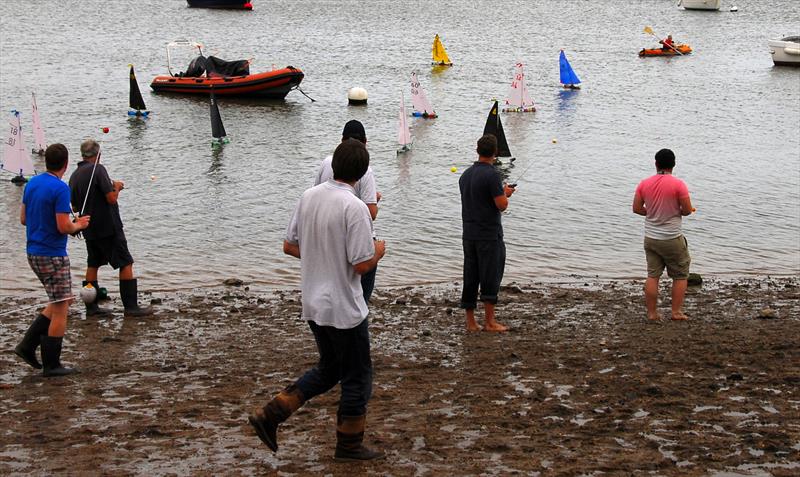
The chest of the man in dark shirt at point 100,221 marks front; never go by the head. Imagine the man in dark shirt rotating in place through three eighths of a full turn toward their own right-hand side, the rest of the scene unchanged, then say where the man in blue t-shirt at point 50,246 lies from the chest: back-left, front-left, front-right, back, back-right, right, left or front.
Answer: front

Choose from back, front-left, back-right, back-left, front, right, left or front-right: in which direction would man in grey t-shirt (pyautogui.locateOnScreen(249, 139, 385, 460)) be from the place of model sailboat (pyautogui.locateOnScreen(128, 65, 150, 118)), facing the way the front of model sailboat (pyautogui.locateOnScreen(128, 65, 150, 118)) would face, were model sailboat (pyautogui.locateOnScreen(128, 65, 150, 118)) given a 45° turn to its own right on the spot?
front-right

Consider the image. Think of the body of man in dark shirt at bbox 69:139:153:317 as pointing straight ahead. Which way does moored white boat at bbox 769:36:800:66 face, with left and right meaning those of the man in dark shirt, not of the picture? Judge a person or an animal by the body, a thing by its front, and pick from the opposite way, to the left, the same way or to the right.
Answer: to the left

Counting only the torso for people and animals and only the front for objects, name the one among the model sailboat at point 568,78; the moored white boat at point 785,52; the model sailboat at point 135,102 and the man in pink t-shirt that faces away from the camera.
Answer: the man in pink t-shirt

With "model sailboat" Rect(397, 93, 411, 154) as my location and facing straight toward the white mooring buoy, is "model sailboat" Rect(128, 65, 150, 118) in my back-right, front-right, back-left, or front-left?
front-left

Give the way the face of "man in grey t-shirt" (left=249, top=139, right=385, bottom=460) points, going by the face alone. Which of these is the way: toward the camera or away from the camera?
away from the camera

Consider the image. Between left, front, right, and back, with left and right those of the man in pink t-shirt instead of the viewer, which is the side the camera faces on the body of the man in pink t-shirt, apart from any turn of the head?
back

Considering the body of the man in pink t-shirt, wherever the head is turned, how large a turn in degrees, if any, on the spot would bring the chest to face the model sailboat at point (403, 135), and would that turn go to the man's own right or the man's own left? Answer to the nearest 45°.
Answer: approximately 45° to the man's own left

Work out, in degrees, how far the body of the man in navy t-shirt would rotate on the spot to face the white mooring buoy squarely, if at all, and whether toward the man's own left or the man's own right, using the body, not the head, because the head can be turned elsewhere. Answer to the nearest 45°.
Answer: approximately 45° to the man's own left

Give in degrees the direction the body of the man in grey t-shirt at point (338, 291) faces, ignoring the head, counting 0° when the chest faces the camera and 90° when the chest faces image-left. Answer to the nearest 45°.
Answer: approximately 225°

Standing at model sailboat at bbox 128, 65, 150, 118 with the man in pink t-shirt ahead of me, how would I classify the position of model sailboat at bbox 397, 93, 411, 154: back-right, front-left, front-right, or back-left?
front-left

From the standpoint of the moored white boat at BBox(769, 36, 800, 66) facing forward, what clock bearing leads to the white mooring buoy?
The white mooring buoy is roughly at 10 o'clock from the moored white boat.

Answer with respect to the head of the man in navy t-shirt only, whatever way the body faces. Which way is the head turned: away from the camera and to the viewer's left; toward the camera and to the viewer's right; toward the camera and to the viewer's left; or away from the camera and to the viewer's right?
away from the camera and to the viewer's right
